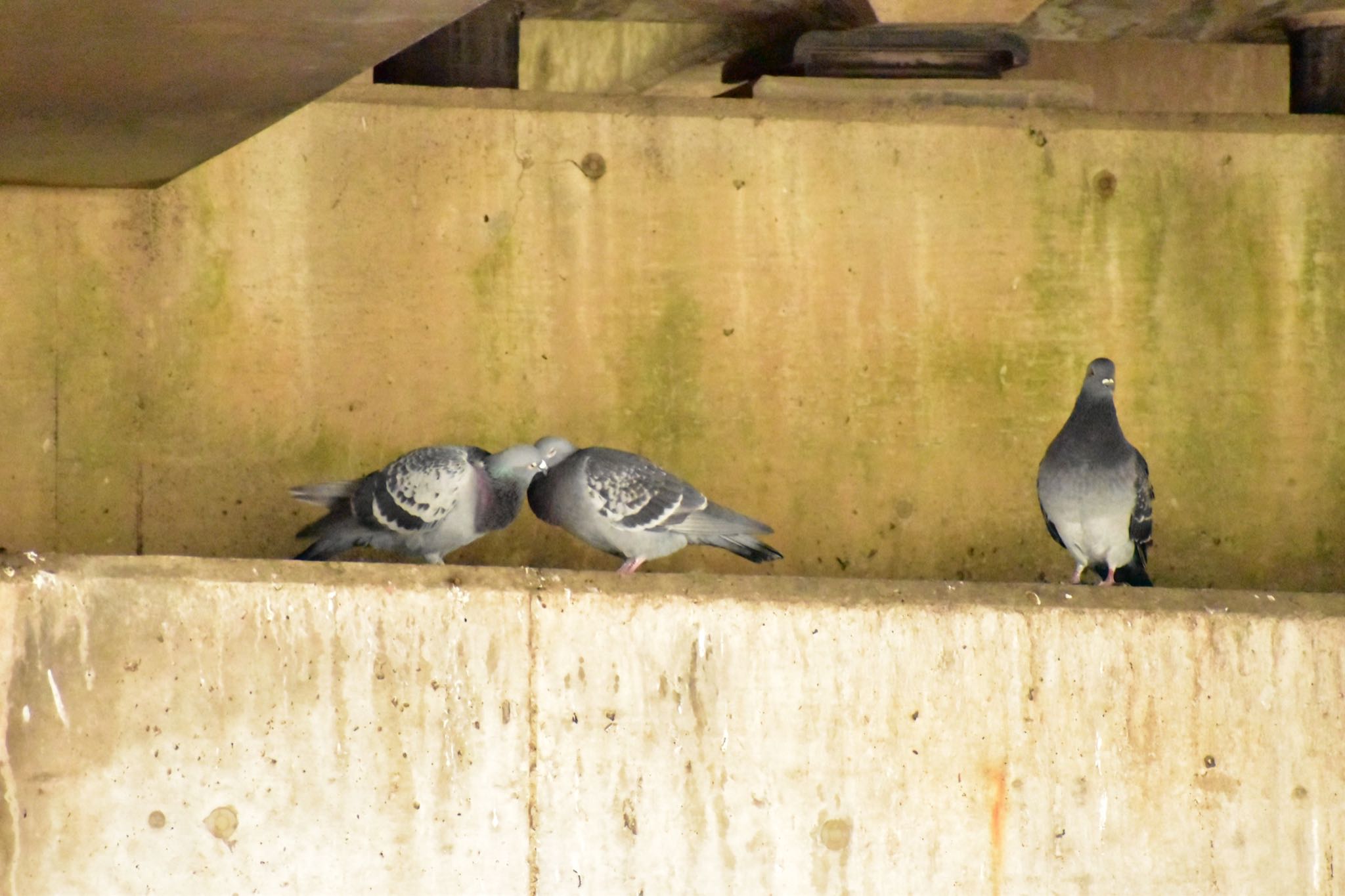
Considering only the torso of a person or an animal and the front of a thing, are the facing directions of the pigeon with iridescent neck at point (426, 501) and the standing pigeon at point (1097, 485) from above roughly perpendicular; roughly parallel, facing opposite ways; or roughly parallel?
roughly perpendicular

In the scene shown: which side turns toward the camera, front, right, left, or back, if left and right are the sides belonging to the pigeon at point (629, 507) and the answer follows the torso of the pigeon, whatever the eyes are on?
left

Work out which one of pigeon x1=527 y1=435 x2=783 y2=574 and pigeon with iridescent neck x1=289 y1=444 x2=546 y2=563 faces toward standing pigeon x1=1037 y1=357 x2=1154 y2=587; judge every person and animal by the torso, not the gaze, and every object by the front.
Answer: the pigeon with iridescent neck

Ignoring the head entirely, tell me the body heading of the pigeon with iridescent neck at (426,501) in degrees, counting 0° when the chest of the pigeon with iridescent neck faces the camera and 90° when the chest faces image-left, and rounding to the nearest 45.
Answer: approximately 270°

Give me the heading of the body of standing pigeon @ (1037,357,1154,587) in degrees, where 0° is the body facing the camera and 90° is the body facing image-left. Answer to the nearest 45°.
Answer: approximately 0°

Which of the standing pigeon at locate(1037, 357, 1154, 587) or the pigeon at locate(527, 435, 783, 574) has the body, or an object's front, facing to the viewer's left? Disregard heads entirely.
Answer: the pigeon

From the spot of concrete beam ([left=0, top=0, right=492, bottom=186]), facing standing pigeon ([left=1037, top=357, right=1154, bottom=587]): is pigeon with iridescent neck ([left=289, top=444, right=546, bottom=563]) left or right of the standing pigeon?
left

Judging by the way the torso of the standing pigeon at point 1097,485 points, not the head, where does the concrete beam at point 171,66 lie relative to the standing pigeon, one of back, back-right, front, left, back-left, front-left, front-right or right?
front-right

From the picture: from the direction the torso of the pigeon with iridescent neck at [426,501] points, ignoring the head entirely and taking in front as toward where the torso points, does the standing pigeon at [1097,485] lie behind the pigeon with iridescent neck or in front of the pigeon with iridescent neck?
in front

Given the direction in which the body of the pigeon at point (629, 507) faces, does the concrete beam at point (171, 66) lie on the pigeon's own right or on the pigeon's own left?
on the pigeon's own left

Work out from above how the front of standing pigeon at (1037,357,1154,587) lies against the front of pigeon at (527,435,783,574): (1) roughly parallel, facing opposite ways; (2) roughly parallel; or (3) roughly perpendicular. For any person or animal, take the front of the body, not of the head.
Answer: roughly perpendicular
